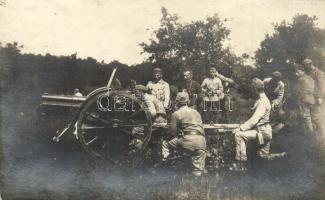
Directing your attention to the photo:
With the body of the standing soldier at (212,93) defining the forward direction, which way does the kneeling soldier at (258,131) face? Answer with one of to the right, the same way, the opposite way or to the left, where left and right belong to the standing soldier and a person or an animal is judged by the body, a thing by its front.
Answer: to the right

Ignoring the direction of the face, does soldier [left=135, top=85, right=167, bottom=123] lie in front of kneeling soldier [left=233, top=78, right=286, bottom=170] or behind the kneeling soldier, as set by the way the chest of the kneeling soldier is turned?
in front

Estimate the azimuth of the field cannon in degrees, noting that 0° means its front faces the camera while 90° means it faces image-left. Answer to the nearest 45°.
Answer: approximately 90°

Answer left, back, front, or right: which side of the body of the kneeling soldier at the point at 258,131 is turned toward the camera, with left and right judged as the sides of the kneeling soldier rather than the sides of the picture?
left

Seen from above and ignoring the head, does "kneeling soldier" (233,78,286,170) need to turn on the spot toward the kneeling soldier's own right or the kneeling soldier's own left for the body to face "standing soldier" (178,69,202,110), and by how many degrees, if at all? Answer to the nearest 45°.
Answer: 0° — they already face them

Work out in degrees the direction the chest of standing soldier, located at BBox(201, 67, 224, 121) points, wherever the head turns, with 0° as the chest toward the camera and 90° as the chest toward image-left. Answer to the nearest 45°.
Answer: approximately 0°

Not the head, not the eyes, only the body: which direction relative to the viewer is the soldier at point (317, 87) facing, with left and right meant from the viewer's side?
facing to the left of the viewer

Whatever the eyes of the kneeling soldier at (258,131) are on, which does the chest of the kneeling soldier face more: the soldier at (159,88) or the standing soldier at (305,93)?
the soldier

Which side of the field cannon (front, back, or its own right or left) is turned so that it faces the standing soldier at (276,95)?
back

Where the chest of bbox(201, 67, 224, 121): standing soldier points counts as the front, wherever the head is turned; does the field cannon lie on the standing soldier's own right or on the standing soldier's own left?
on the standing soldier's own right
